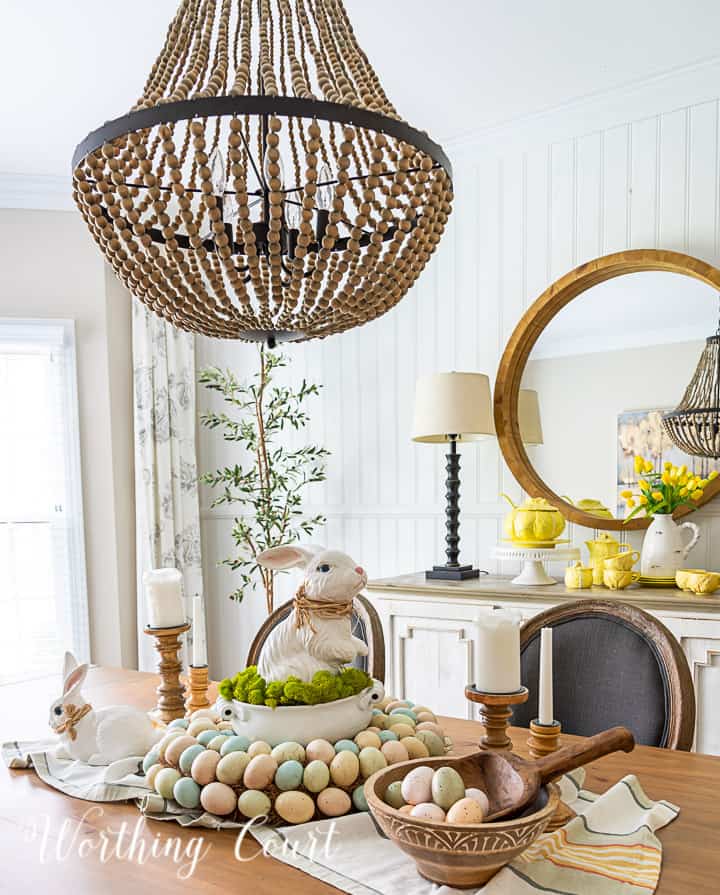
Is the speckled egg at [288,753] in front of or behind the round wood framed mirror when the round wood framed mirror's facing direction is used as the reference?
in front

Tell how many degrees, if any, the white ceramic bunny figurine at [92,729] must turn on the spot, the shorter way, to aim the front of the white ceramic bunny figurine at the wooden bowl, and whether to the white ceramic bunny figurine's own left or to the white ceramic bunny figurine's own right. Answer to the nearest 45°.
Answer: approximately 135° to the white ceramic bunny figurine's own left

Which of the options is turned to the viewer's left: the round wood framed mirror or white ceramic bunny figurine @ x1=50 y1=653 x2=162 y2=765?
the white ceramic bunny figurine

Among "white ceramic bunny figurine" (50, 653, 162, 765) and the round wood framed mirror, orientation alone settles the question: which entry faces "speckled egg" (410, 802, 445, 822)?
the round wood framed mirror

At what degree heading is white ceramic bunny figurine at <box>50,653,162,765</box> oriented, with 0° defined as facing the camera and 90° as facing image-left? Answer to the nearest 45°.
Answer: approximately 90°

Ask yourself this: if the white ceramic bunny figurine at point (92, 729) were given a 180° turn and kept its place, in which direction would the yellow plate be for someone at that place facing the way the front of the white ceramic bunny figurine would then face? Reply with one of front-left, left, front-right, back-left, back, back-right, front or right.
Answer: front-left

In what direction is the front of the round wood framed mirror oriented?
toward the camera

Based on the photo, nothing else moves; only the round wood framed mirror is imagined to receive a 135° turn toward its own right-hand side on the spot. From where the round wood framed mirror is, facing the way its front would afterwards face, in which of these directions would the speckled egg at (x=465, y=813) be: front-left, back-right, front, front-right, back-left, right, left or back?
back-left

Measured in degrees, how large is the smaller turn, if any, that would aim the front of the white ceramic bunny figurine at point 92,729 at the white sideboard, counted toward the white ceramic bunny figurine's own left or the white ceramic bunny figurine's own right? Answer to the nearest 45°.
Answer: approximately 135° to the white ceramic bunny figurine's own right

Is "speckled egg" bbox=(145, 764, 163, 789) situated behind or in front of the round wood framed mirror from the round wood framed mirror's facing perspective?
in front

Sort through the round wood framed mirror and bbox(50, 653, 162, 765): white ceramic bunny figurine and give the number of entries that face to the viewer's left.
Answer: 1

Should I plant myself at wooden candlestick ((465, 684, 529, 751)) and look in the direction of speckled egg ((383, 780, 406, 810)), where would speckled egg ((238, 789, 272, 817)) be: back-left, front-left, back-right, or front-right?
front-right

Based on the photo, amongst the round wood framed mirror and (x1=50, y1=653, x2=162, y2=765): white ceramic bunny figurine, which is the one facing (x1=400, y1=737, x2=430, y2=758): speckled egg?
the round wood framed mirror

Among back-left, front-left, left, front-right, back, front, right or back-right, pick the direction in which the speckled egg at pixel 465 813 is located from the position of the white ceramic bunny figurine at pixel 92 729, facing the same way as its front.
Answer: back-left

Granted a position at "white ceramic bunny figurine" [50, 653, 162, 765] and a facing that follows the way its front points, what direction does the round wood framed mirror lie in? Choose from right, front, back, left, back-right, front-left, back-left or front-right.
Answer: back-right

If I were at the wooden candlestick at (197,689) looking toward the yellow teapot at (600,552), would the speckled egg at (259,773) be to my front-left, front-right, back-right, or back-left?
back-right
